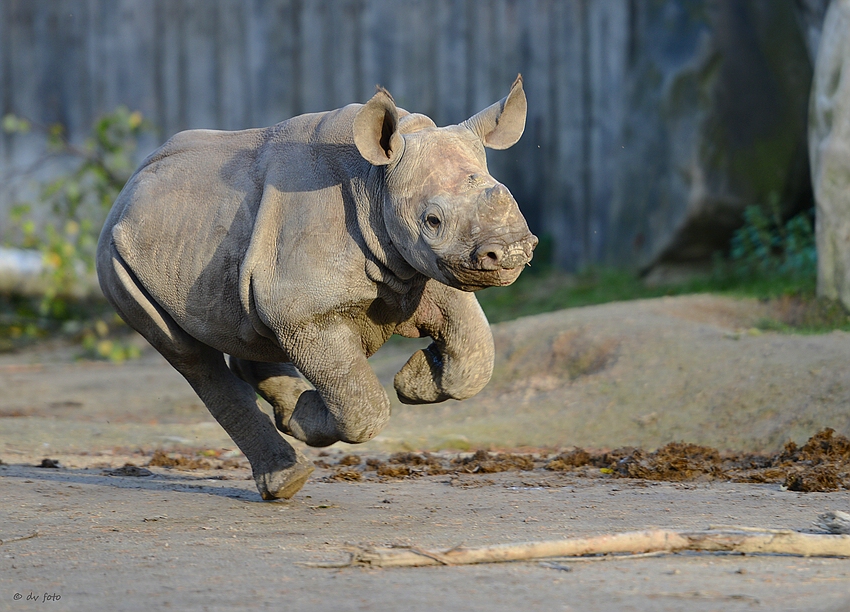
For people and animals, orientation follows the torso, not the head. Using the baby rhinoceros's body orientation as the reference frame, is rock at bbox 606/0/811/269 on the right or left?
on its left

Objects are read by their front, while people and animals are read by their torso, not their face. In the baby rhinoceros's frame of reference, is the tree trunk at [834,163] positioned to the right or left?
on its left

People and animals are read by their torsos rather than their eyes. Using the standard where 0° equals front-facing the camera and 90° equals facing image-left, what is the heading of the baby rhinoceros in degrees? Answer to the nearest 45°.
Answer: approximately 315°

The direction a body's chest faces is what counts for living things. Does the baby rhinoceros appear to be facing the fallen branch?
yes

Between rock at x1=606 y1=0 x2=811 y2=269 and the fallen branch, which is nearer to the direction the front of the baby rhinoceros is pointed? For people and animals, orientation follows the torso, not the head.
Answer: the fallen branch
